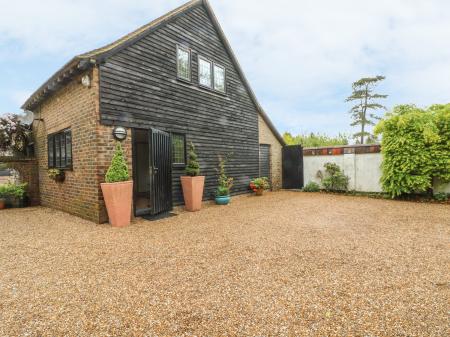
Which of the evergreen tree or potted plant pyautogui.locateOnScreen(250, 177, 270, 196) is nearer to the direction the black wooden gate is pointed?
the potted plant

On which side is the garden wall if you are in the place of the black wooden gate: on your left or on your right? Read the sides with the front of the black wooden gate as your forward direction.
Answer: on your left

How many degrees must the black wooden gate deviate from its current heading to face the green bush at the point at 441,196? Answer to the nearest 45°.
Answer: approximately 45° to its left

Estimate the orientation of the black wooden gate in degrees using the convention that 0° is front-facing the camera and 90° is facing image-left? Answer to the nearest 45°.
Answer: approximately 0°

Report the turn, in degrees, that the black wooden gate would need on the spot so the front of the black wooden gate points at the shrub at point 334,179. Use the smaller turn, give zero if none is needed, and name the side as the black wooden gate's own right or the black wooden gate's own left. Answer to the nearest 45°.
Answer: approximately 45° to the black wooden gate's own left

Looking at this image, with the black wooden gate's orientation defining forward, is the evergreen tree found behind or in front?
behind
